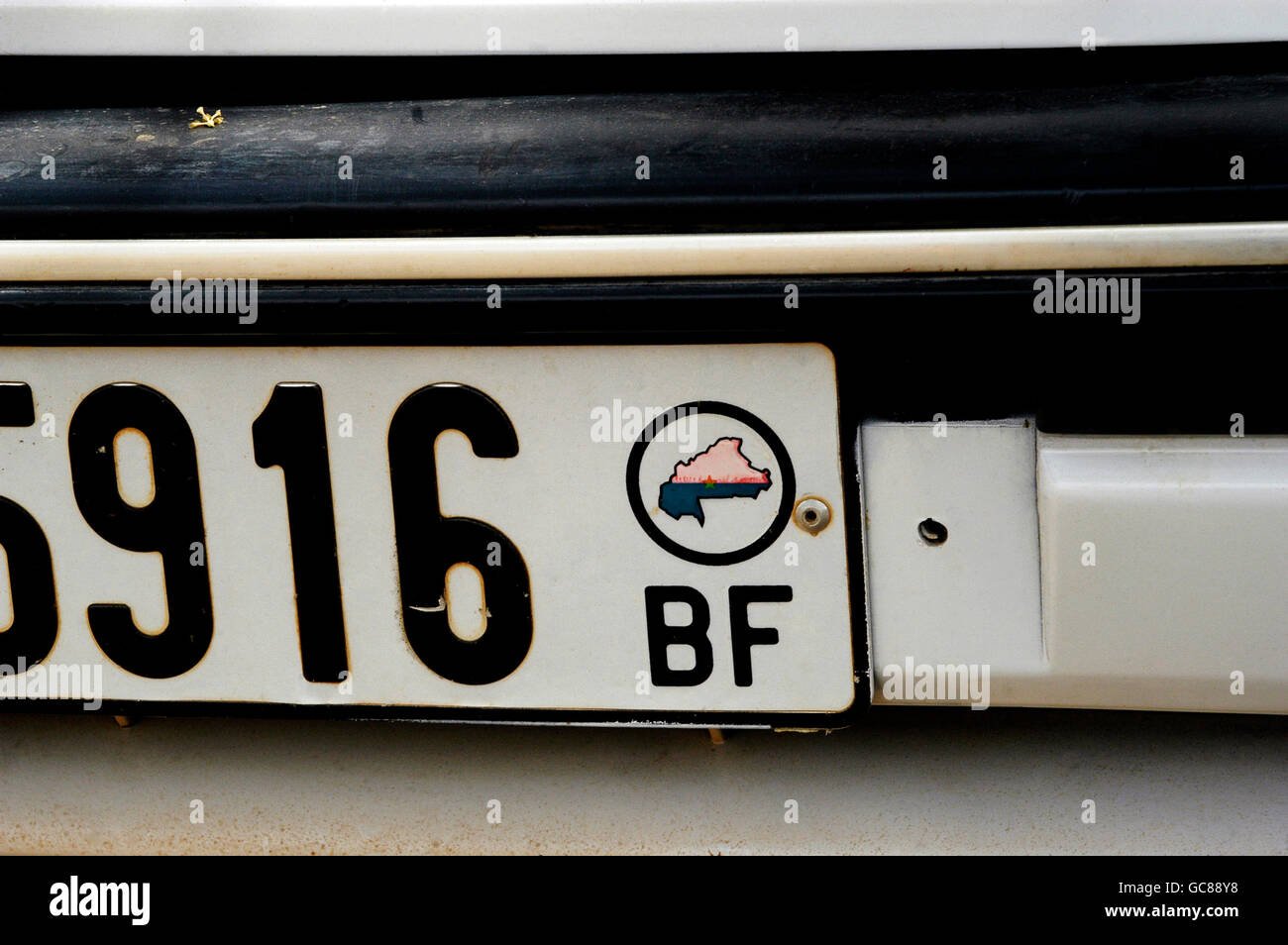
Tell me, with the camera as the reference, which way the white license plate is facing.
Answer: facing the viewer
